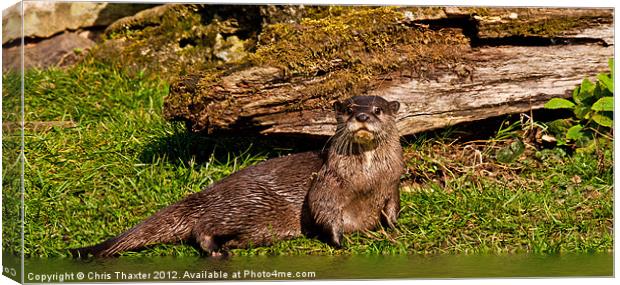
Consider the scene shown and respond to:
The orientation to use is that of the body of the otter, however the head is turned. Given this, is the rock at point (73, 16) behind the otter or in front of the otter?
behind

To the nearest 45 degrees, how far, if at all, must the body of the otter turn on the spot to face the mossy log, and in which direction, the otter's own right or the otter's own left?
approximately 90° to the otter's own left

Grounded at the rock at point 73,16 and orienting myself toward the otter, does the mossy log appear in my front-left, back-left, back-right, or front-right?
front-left

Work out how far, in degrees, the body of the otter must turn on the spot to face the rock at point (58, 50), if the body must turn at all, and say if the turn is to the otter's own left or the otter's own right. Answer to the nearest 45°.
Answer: approximately 180°

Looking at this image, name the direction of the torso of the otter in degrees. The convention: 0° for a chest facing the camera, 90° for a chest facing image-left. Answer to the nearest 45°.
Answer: approximately 315°

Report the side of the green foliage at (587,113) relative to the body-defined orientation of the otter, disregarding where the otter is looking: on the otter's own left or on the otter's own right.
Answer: on the otter's own left

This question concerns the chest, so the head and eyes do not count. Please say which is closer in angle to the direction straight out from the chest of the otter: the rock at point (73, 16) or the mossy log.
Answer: the mossy log
